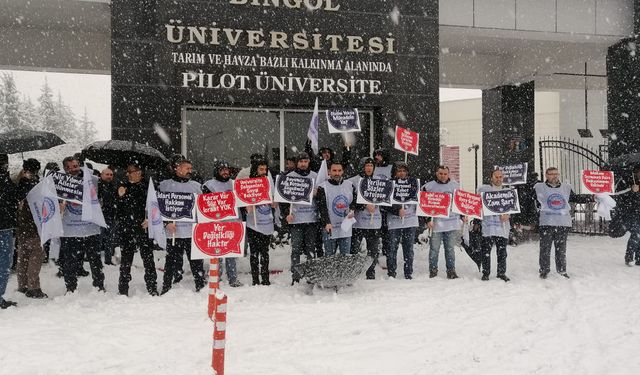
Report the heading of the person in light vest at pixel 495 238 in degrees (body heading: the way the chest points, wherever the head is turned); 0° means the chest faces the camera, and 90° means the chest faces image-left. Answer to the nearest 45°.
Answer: approximately 0°

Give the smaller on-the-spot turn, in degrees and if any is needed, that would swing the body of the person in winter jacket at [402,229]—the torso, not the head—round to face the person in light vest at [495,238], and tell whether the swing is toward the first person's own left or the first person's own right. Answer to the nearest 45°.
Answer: approximately 90° to the first person's own left

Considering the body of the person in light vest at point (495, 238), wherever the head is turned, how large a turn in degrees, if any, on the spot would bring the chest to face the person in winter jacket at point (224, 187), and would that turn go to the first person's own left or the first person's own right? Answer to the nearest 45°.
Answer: approximately 45° to the first person's own right

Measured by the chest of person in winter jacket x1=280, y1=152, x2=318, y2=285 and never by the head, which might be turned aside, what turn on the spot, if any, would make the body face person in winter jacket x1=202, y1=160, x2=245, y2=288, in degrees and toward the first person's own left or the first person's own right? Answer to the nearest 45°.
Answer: approximately 90° to the first person's own right
